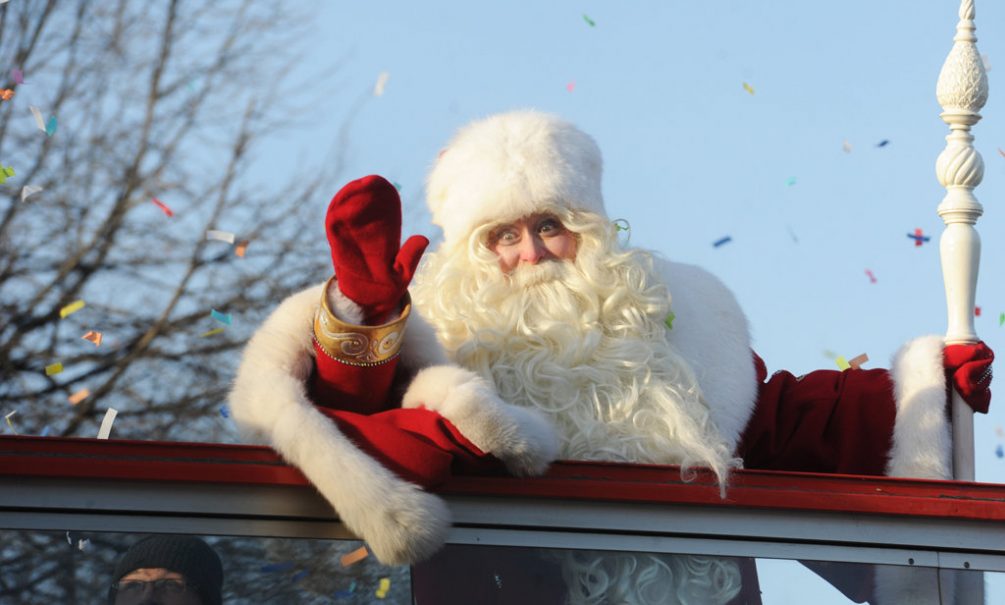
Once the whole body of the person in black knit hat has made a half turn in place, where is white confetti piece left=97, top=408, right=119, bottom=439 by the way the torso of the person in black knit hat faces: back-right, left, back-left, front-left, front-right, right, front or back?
front-left

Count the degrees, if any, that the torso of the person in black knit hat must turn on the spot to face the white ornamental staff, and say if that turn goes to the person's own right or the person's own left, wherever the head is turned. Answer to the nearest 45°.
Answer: approximately 135° to the person's own left

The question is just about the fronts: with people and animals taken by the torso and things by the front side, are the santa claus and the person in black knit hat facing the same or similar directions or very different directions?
same or similar directions

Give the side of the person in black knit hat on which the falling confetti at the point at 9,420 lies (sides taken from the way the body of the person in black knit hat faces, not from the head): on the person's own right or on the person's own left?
on the person's own right

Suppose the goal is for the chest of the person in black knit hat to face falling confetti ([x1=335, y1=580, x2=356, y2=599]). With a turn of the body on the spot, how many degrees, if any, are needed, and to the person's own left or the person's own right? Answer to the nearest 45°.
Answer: approximately 135° to the person's own left

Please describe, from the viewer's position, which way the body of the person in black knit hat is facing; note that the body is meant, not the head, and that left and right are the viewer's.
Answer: facing the viewer and to the left of the viewer

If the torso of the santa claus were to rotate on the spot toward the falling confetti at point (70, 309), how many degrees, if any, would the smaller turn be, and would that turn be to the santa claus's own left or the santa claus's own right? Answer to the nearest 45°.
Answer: approximately 135° to the santa claus's own right

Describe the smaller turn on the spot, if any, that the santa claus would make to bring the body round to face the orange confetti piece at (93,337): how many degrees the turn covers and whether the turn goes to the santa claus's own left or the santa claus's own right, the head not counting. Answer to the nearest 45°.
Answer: approximately 135° to the santa claus's own right

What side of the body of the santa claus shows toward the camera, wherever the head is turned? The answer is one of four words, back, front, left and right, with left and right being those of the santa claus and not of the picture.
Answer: front

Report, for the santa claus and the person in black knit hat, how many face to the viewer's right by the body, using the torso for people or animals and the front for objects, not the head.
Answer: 0
